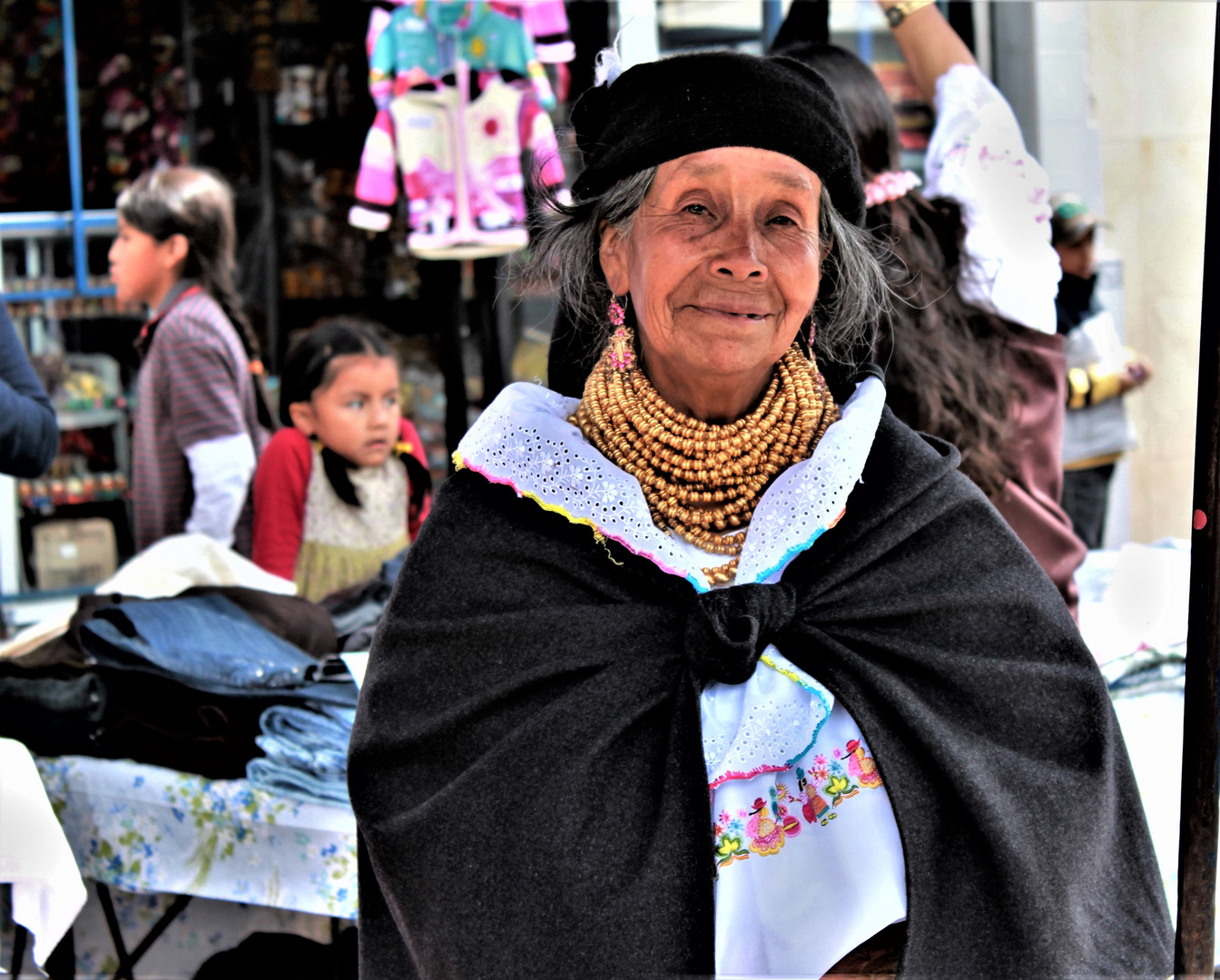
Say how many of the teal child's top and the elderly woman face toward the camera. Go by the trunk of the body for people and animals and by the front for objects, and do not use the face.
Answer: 2

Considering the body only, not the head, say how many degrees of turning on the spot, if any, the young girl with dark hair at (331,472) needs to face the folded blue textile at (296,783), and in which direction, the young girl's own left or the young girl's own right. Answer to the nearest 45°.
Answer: approximately 45° to the young girl's own right

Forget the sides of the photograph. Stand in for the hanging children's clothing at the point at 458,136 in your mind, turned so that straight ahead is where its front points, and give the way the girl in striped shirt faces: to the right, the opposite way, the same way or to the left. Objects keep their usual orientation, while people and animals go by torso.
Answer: to the right

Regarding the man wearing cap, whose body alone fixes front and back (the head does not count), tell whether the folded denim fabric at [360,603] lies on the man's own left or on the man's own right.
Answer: on the man's own right

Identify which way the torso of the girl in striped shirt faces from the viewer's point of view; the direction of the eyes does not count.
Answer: to the viewer's left

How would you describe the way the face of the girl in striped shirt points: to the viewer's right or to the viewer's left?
to the viewer's left

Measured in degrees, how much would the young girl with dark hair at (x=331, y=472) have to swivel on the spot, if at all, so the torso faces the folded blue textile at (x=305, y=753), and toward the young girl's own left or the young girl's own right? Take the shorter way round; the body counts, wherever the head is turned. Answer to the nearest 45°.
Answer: approximately 45° to the young girl's own right

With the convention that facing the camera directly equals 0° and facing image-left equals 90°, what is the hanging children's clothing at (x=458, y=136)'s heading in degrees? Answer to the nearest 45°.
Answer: approximately 0°

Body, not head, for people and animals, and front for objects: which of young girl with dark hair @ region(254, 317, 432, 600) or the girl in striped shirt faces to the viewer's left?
the girl in striped shirt

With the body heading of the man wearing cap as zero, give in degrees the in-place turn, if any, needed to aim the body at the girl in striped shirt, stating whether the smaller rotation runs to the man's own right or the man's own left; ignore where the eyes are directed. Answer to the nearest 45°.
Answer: approximately 135° to the man's own right

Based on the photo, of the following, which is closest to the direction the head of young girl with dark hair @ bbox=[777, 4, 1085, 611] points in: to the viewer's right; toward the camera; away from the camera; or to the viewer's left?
away from the camera
